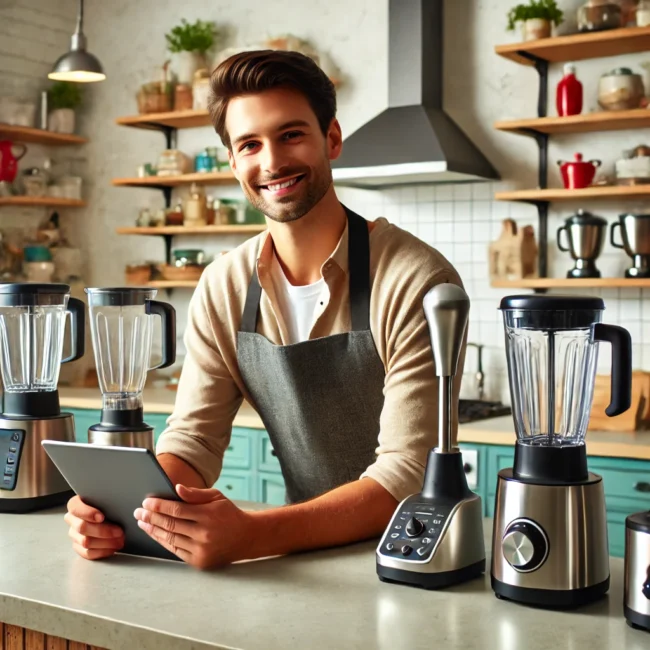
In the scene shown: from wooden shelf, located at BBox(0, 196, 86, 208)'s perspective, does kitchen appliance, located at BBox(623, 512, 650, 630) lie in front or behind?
in front

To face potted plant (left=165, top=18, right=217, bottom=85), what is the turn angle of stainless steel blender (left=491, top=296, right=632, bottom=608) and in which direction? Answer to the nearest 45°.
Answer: approximately 90° to its right

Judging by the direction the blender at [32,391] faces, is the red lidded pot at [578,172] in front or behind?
behind

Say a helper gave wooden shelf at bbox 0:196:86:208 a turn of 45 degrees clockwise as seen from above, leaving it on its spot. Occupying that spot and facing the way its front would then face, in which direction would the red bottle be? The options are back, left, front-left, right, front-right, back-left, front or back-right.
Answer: left

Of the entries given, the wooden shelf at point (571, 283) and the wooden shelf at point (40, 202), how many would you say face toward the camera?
2

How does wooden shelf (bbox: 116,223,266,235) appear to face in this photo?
toward the camera

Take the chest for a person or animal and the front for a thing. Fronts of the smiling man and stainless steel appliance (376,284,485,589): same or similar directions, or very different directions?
same or similar directions

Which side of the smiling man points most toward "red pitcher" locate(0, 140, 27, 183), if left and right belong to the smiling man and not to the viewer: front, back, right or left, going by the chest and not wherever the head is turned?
right

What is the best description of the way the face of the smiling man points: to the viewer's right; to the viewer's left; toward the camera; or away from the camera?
toward the camera

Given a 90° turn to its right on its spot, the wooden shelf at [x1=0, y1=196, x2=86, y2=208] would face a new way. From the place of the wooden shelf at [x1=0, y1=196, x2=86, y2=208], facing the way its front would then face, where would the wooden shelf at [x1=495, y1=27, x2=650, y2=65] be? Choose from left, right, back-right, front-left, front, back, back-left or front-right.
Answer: back-left

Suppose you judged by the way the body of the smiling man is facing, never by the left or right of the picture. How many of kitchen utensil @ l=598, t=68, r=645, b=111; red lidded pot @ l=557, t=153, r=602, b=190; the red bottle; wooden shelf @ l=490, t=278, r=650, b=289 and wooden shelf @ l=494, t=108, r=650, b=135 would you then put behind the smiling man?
5

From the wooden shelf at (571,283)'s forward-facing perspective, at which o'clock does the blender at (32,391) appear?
The blender is roughly at 1 o'clock from the wooden shelf.

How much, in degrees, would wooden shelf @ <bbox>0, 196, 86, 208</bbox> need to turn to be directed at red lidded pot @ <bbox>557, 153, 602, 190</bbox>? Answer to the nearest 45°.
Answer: approximately 45° to its left

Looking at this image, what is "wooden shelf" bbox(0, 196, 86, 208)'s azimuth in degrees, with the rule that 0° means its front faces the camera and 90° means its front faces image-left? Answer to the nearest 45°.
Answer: approximately 0°

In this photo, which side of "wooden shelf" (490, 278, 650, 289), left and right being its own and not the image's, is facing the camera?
front

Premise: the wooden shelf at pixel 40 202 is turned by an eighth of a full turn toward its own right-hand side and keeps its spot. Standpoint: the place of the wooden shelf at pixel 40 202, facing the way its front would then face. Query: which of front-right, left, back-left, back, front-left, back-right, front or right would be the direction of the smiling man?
front-left

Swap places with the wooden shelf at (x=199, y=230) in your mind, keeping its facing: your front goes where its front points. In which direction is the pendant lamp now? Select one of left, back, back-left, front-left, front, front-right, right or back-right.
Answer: front-right
